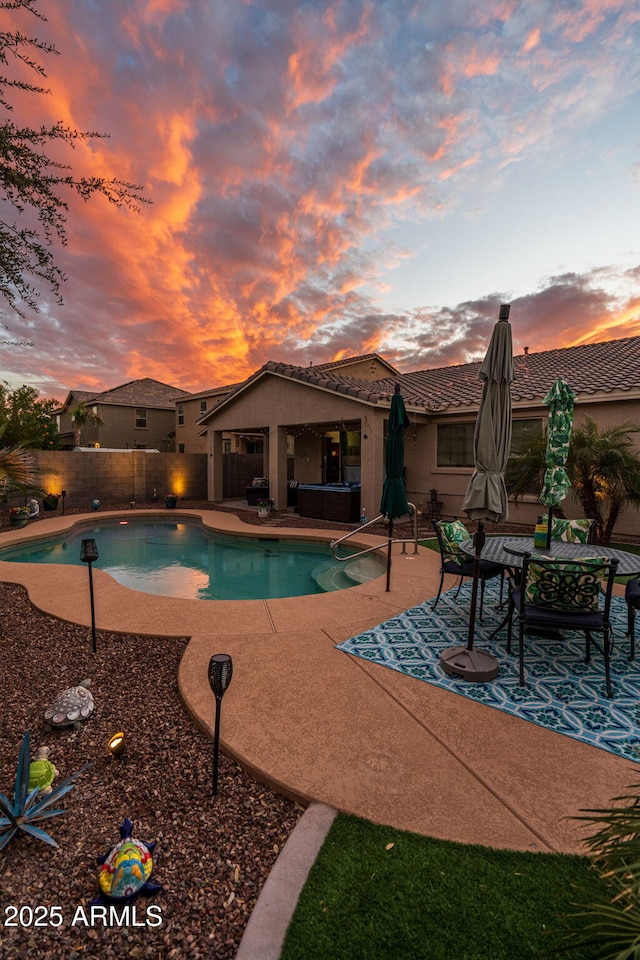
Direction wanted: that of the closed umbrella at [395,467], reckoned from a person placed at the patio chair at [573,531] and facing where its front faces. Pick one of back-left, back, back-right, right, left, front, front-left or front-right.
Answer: right

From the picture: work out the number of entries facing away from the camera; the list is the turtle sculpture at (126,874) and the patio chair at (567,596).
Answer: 2

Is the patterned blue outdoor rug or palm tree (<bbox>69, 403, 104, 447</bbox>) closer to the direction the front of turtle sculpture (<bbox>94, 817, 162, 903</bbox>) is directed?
the palm tree

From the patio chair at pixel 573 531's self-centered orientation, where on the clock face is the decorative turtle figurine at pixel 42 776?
The decorative turtle figurine is roughly at 1 o'clock from the patio chair.

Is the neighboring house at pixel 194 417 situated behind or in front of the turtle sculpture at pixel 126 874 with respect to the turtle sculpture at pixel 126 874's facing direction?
in front

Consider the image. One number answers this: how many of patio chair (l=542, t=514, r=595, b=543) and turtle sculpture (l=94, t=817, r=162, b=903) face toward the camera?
1

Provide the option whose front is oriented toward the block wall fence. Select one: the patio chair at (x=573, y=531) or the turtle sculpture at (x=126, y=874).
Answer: the turtle sculpture

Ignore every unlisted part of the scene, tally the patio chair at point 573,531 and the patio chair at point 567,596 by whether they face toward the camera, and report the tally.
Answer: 1

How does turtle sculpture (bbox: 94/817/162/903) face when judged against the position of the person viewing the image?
facing away from the viewer

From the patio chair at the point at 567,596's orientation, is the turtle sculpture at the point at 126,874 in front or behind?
behind

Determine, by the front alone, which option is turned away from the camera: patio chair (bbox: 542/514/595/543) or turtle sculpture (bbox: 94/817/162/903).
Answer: the turtle sculpture

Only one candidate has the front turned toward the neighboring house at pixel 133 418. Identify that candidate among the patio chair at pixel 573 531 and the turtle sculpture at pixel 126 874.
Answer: the turtle sculpture
